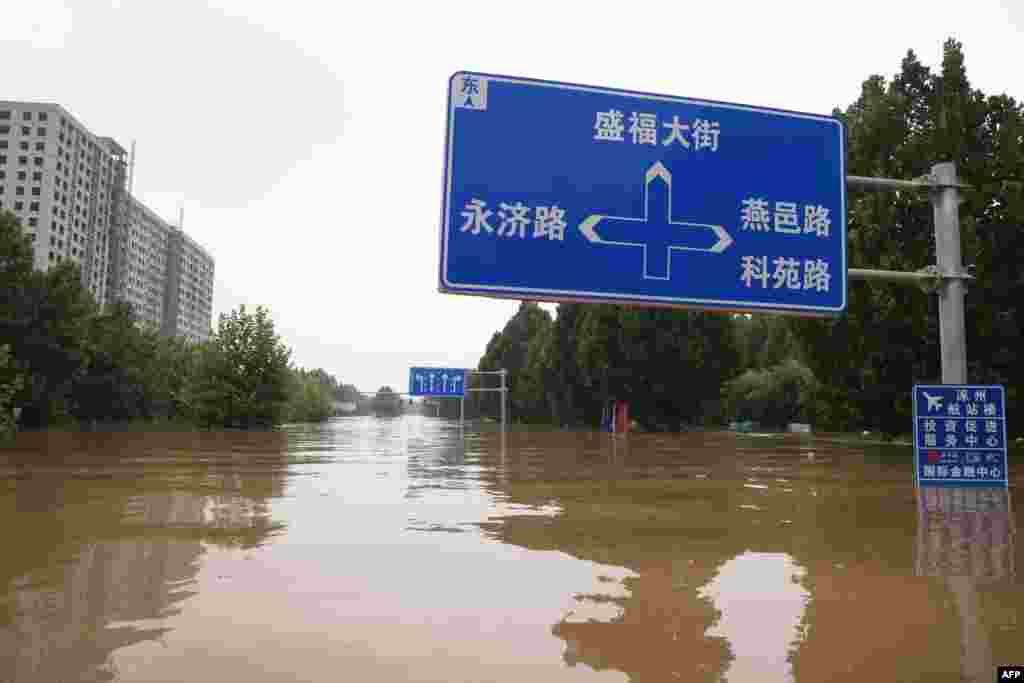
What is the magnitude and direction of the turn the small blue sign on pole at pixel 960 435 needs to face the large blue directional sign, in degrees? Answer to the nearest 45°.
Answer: approximately 45° to its right

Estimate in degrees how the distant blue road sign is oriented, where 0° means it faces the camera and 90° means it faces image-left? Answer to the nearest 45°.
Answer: approximately 0°

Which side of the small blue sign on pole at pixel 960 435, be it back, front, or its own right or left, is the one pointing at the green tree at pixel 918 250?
back

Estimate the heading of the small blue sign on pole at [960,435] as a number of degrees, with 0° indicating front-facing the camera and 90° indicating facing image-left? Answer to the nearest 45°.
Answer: approximately 0°

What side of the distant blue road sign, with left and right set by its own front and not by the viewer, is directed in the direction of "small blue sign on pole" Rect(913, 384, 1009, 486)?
front

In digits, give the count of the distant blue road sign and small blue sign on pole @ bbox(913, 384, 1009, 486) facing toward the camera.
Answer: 2

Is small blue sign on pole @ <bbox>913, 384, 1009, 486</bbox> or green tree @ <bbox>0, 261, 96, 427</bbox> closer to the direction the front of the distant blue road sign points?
the small blue sign on pole

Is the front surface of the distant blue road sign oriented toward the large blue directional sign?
yes

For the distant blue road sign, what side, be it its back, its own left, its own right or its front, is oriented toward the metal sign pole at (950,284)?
front

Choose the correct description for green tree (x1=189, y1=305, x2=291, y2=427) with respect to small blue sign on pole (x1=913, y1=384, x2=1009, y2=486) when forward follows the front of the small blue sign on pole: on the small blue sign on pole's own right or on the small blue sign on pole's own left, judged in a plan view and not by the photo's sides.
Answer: on the small blue sign on pole's own right

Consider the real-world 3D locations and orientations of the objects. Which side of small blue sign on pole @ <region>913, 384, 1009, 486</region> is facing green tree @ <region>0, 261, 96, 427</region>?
right

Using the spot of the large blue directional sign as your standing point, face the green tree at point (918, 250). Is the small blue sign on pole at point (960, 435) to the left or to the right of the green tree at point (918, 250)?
right
